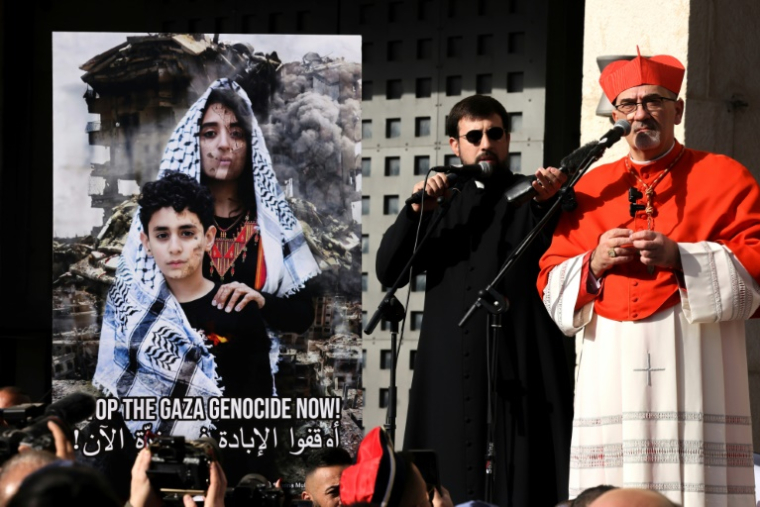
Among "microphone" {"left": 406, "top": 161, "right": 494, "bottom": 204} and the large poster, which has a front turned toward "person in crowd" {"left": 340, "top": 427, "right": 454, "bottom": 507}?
the large poster

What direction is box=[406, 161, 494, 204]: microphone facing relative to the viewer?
to the viewer's right

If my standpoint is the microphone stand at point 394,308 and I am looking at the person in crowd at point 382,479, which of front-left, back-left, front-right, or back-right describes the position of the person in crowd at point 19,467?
front-right

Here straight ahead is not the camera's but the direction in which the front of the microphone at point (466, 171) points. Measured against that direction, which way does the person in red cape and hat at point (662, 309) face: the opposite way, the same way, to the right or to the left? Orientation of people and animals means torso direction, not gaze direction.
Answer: to the right

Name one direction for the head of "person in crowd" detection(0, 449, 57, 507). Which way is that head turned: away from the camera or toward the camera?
away from the camera

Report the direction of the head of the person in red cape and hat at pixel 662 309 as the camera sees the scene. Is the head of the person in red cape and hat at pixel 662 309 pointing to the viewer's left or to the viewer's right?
to the viewer's left

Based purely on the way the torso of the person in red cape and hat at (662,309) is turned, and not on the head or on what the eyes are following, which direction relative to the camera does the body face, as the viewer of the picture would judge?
toward the camera

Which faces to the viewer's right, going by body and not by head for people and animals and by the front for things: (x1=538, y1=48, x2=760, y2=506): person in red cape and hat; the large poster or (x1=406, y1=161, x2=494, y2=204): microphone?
the microphone

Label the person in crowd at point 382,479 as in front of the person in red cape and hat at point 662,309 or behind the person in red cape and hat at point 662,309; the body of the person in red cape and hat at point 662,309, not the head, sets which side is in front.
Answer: in front

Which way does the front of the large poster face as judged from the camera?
facing the viewer

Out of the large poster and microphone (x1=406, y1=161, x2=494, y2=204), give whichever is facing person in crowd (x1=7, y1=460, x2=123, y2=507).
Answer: the large poster

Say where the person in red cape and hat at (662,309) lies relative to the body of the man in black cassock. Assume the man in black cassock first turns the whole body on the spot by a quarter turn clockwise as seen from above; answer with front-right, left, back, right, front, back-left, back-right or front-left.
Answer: back-left

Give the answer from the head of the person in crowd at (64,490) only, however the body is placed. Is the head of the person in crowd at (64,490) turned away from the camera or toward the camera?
away from the camera
